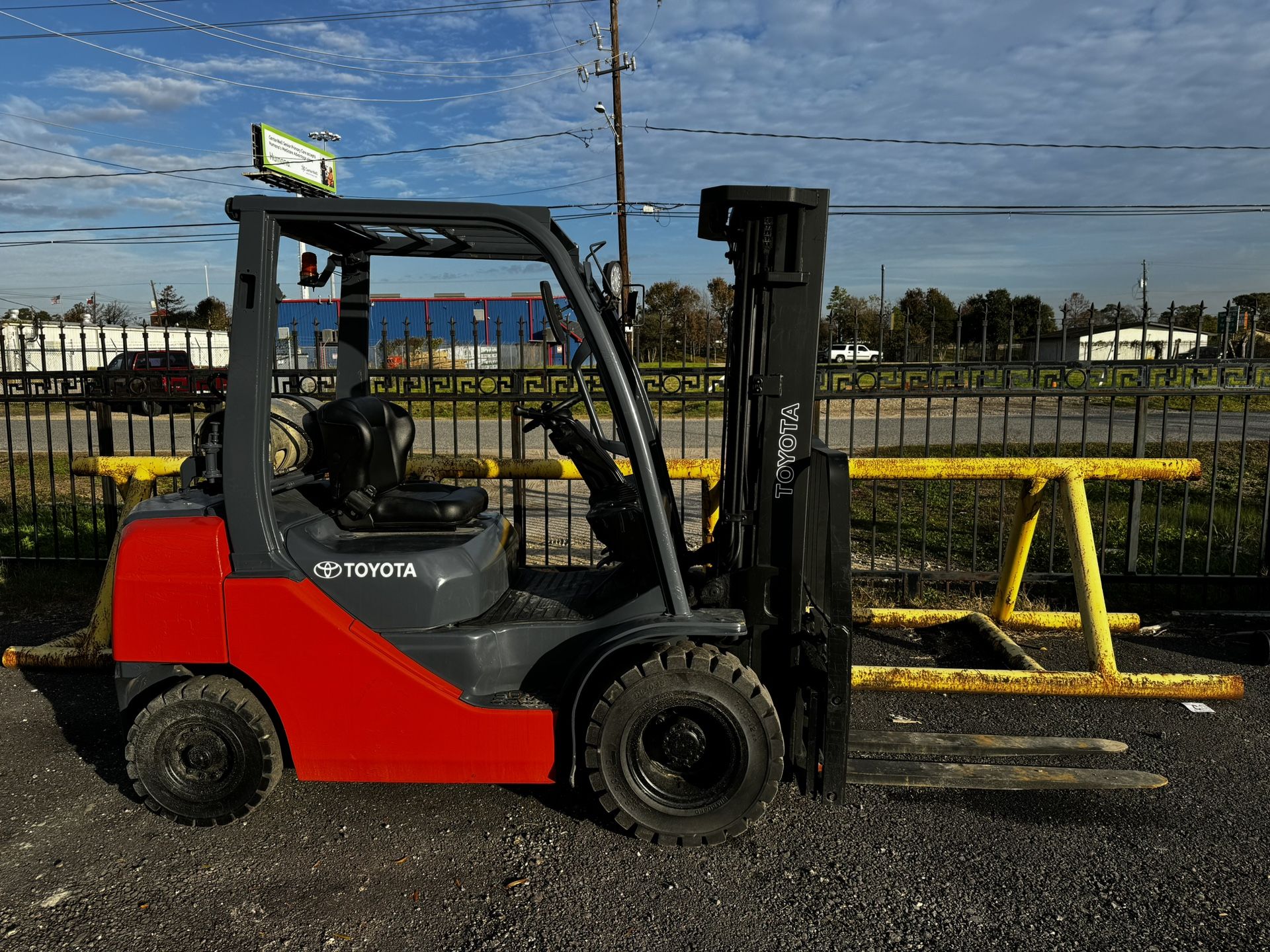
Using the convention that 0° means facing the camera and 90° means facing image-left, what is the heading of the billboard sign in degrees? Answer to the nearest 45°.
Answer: approximately 315°

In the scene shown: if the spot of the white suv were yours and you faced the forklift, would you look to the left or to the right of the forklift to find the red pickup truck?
right

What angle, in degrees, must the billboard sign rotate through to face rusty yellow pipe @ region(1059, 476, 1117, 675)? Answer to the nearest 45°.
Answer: approximately 45° to its right

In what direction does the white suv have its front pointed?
to the viewer's right

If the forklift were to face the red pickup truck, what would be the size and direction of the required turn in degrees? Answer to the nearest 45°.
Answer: approximately 135° to its left

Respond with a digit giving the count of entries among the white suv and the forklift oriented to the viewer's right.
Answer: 2

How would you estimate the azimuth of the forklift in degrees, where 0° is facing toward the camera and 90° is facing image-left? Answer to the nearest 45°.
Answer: approximately 270°
